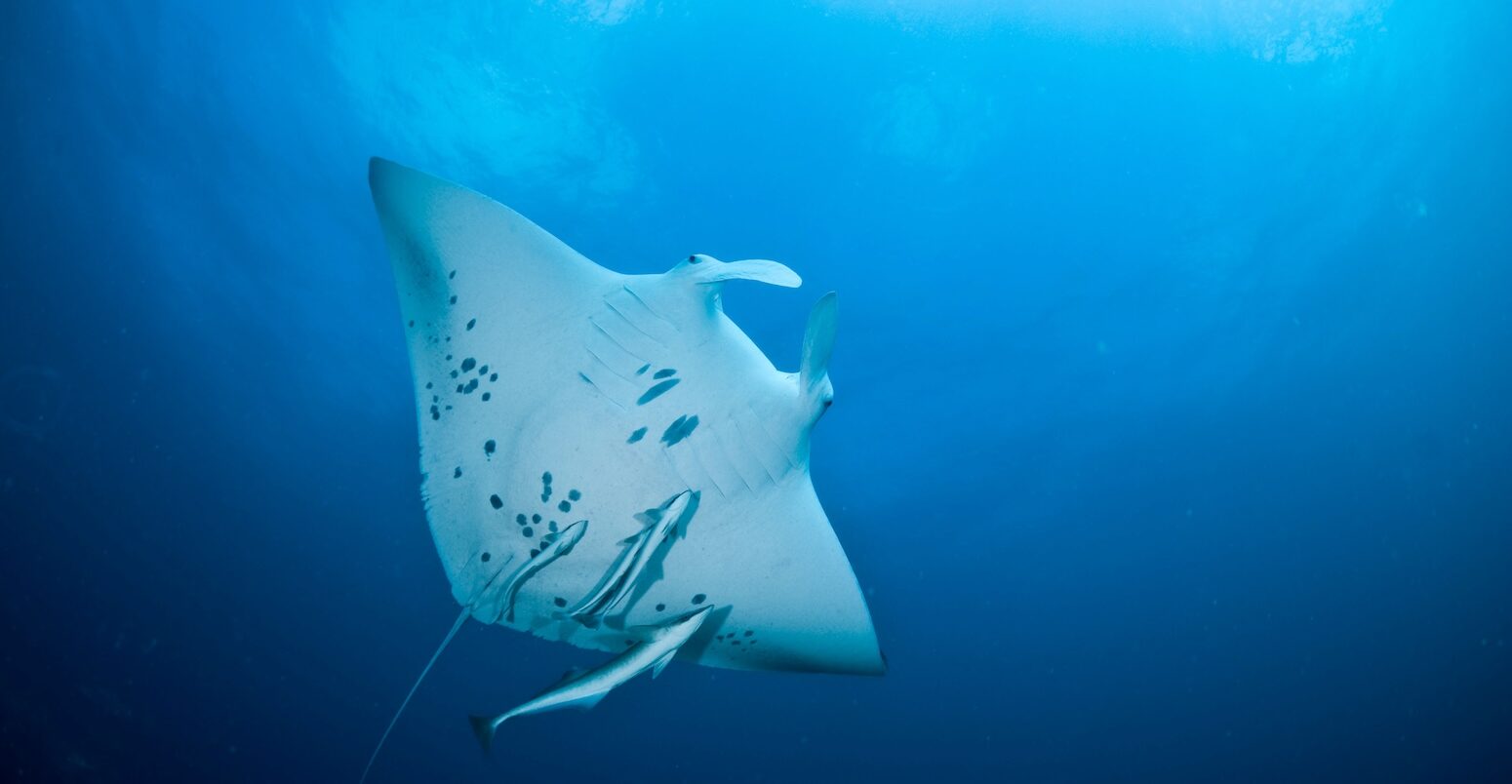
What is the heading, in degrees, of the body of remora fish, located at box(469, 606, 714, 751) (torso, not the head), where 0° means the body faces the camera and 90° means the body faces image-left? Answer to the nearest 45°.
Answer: approximately 270°
